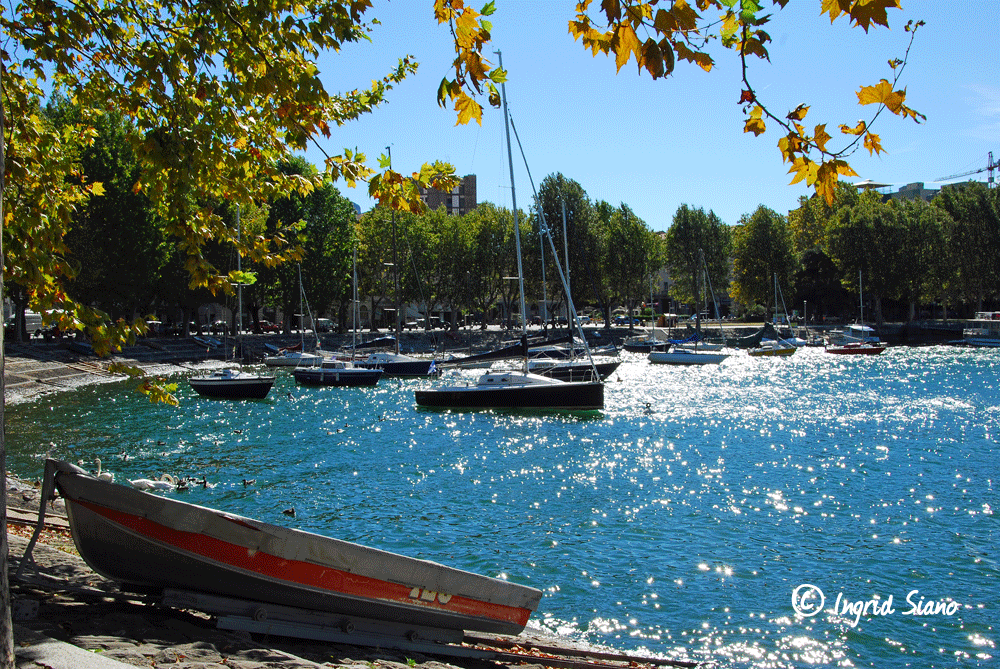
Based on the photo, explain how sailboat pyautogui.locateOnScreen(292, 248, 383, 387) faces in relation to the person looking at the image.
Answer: facing to the right of the viewer

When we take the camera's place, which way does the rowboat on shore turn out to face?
facing to the left of the viewer

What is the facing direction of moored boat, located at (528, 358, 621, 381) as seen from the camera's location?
facing to the right of the viewer

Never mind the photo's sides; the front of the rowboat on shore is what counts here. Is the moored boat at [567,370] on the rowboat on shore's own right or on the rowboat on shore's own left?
on the rowboat on shore's own right

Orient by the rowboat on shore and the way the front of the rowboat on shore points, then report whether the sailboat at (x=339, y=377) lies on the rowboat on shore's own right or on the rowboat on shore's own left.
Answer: on the rowboat on shore's own right

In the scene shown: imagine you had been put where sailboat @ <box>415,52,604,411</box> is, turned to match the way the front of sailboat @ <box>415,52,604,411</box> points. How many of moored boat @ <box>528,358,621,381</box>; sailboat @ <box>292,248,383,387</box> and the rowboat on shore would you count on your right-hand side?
1

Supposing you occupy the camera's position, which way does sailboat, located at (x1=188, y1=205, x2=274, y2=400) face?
facing to the right of the viewer

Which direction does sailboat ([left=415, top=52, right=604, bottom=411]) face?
to the viewer's right
